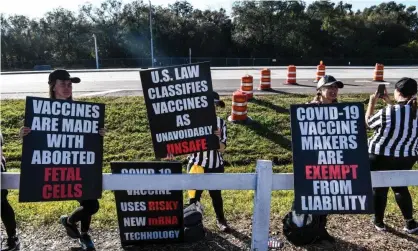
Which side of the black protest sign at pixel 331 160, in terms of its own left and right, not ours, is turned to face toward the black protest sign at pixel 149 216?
right

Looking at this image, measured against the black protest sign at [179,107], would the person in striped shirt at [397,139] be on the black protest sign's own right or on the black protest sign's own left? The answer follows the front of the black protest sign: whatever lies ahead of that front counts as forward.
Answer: on the black protest sign's own left

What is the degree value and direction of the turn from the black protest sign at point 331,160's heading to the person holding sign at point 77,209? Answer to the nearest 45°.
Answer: approximately 90° to its right

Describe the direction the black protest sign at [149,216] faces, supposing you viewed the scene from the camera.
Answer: facing the viewer

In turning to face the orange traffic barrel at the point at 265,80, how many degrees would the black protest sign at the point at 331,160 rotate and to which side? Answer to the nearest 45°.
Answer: approximately 180°

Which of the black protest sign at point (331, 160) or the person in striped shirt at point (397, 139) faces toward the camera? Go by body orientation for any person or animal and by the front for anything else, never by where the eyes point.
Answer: the black protest sign

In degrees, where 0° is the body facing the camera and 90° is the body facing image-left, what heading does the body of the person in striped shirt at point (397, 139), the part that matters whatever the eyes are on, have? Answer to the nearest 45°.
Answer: approximately 135°

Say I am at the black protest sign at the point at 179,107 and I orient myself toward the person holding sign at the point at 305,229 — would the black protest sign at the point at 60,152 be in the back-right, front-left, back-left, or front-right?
back-right

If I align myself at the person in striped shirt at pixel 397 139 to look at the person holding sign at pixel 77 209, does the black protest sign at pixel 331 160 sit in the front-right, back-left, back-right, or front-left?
front-left

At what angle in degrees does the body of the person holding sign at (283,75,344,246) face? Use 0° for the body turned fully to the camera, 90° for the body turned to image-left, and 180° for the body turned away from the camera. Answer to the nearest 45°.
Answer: approximately 315°

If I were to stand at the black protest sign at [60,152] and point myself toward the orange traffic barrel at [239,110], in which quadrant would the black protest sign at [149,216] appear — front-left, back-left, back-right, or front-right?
front-right

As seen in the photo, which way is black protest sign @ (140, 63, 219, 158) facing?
toward the camera
